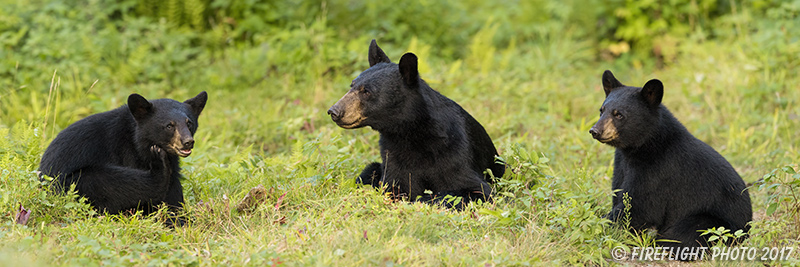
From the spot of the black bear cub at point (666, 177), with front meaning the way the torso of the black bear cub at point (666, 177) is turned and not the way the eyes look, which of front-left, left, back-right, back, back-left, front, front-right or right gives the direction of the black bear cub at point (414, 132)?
front-right

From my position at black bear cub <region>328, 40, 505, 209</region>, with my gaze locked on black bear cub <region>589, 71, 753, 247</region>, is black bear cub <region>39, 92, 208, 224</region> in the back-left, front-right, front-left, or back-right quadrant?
back-right

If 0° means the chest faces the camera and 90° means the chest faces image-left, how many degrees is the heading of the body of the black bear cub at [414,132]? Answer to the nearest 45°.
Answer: approximately 45°

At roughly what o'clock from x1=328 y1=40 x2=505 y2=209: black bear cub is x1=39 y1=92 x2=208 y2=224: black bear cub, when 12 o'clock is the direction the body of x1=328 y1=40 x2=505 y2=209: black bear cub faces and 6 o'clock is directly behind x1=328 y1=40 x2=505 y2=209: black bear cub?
x1=39 y1=92 x2=208 y2=224: black bear cub is roughly at 1 o'clock from x1=328 y1=40 x2=505 y2=209: black bear cub.

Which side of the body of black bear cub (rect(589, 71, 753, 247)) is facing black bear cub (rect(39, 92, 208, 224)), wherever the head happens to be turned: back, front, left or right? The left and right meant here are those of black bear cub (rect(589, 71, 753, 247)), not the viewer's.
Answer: front

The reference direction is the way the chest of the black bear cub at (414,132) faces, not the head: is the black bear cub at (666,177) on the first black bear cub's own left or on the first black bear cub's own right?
on the first black bear cub's own left

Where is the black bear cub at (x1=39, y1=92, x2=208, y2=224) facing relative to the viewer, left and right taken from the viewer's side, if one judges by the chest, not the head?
facing the viewer and to the right of the viewer

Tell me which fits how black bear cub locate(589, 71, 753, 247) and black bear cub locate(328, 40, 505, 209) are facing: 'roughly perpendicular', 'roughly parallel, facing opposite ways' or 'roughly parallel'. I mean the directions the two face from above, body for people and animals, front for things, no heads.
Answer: roughly parallel

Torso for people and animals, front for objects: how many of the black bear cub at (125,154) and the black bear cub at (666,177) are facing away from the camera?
0

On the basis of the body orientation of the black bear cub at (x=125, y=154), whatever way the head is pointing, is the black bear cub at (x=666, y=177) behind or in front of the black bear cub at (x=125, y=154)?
in front

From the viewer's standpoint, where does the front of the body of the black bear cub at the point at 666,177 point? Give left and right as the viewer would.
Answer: facing the viewer and to the left of the viewer

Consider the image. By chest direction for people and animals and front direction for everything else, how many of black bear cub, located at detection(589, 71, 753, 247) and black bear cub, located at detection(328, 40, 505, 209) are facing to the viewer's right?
0
